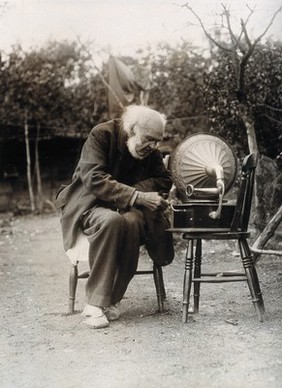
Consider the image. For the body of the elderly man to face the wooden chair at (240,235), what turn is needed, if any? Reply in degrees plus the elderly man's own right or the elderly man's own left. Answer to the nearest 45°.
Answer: approximately 45° to the elderly man's own left

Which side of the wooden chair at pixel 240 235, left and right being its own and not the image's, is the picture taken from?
left

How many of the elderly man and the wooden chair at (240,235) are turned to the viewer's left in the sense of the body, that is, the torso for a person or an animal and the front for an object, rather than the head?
1

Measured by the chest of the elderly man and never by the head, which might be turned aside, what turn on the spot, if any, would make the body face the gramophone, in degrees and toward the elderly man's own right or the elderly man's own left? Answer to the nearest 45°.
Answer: approximately 45° to the elderly man's own left

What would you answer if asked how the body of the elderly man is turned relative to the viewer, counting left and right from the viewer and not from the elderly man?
facing the viewer and to the right of the viewer

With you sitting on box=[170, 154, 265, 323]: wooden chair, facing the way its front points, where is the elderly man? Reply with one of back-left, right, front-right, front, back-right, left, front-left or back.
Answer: front
